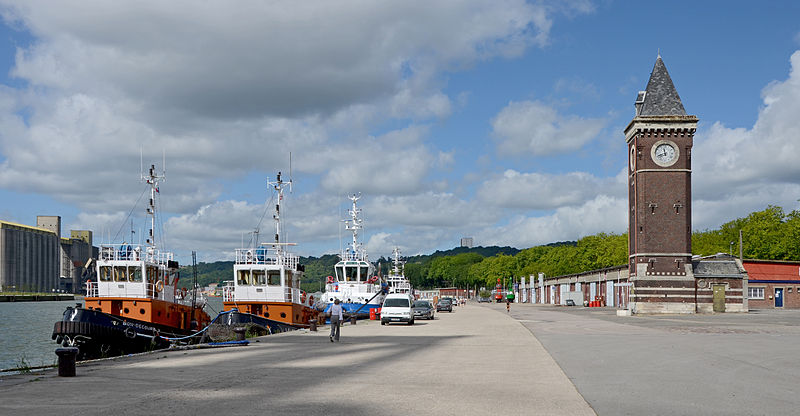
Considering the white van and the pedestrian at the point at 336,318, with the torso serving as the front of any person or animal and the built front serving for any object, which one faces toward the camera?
the white van

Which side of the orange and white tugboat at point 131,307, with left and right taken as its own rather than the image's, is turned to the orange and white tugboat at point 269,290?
back

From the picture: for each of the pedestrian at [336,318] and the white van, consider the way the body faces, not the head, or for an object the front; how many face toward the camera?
1

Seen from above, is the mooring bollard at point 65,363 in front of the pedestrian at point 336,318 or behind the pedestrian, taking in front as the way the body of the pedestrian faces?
behind

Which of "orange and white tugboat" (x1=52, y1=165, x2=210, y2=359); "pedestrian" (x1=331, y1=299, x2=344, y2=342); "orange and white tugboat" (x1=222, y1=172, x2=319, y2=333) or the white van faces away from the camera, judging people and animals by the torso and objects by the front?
the pedestrian

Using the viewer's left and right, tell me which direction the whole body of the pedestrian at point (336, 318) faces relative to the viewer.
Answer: facing away from the viewer

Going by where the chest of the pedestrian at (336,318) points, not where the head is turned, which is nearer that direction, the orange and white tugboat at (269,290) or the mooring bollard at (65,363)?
the orange and white tugboat

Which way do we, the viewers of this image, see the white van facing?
facing the viewer

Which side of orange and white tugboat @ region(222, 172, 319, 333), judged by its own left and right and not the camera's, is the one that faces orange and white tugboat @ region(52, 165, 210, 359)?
front

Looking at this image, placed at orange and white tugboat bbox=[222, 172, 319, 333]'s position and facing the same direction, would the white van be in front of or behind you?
behind

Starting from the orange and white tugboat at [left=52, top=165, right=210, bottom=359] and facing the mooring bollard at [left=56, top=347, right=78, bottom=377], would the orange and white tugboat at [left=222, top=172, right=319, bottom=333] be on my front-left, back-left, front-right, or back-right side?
back-left

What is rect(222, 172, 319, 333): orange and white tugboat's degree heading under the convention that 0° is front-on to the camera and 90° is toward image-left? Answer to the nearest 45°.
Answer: approximately 45°

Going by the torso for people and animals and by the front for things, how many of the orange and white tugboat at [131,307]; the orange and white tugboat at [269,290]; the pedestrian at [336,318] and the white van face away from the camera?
1

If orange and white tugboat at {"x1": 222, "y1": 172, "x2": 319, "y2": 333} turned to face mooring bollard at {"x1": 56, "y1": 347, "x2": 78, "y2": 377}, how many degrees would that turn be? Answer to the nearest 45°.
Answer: approximately 45° to its left

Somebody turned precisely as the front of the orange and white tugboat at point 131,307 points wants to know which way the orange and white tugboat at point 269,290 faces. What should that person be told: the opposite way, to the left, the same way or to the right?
the same way

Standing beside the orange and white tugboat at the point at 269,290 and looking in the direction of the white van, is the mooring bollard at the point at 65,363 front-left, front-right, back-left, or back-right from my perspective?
back-right

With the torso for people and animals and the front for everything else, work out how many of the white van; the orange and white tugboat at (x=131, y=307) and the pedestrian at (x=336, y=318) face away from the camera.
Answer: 1

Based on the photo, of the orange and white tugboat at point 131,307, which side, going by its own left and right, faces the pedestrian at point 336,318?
left
